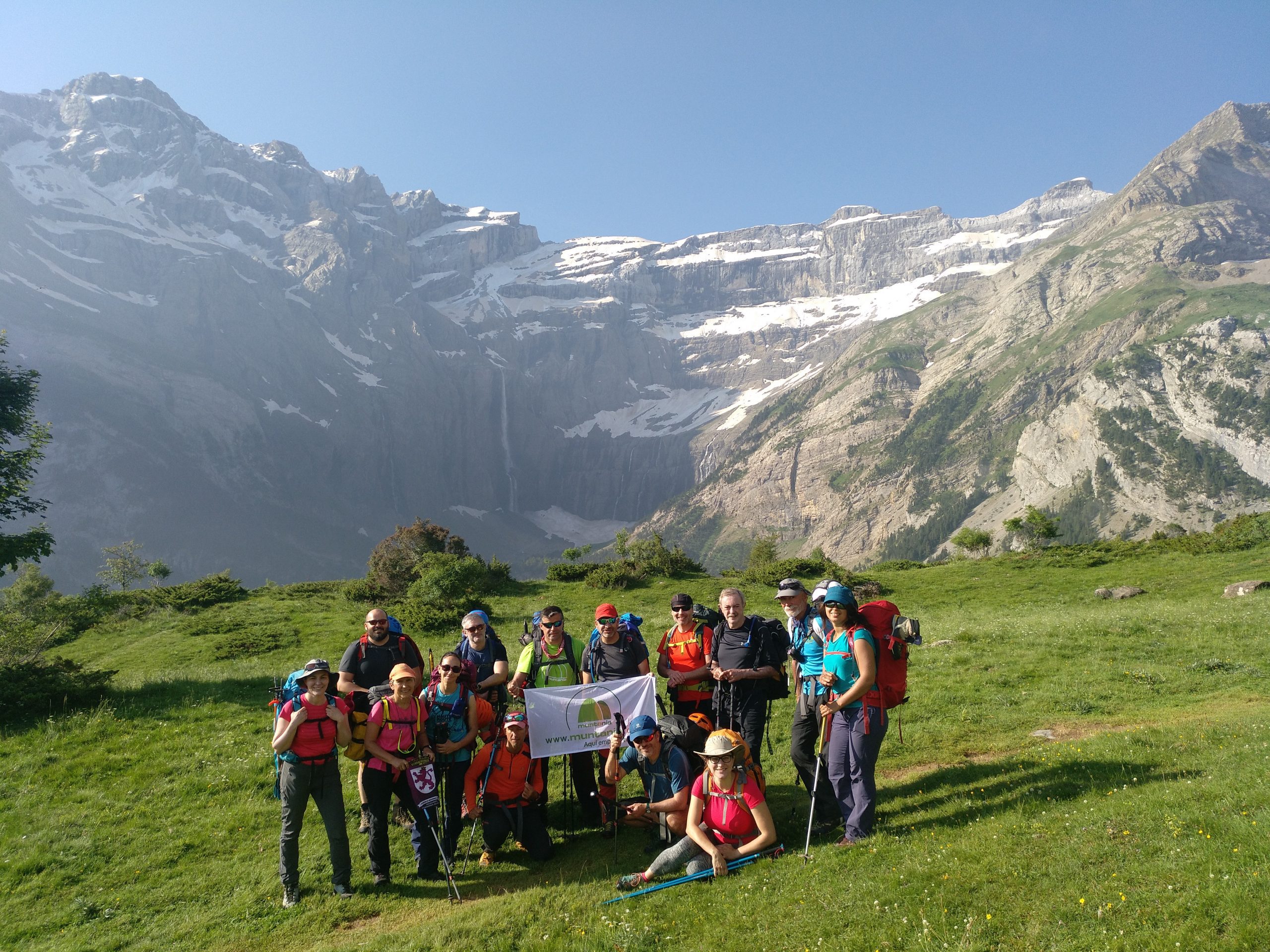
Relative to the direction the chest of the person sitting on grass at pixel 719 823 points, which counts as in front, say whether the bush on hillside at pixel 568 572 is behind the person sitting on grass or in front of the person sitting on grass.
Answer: behind

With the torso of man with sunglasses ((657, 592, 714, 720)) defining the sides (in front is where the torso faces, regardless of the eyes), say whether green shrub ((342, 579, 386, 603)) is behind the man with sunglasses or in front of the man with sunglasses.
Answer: behind

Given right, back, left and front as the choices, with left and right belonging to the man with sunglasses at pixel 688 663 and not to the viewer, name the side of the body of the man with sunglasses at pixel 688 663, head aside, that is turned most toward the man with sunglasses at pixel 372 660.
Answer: right

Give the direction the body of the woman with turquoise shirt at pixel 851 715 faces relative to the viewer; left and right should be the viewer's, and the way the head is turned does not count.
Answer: facing the viewer and to the left of the viewer

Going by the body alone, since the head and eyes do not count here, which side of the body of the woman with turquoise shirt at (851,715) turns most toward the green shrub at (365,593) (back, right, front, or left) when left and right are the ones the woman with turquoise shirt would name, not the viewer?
right

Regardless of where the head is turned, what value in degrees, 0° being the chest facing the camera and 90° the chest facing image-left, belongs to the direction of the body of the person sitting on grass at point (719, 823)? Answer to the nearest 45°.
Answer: approximately 0°

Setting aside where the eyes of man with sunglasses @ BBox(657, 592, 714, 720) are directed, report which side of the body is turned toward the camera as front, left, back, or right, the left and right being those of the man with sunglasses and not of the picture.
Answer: front

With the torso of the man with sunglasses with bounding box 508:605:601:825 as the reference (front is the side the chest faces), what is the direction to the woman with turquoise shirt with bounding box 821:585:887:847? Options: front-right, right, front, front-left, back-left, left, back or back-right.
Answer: front-left

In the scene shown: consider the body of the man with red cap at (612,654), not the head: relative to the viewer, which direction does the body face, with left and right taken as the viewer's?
facing the viewer

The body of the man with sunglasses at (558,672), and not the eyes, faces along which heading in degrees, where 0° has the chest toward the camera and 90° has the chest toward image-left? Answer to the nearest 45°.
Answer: approximately 0°

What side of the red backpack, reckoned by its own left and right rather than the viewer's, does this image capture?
right

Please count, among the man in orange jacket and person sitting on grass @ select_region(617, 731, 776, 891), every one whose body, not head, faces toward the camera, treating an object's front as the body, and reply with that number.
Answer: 2
